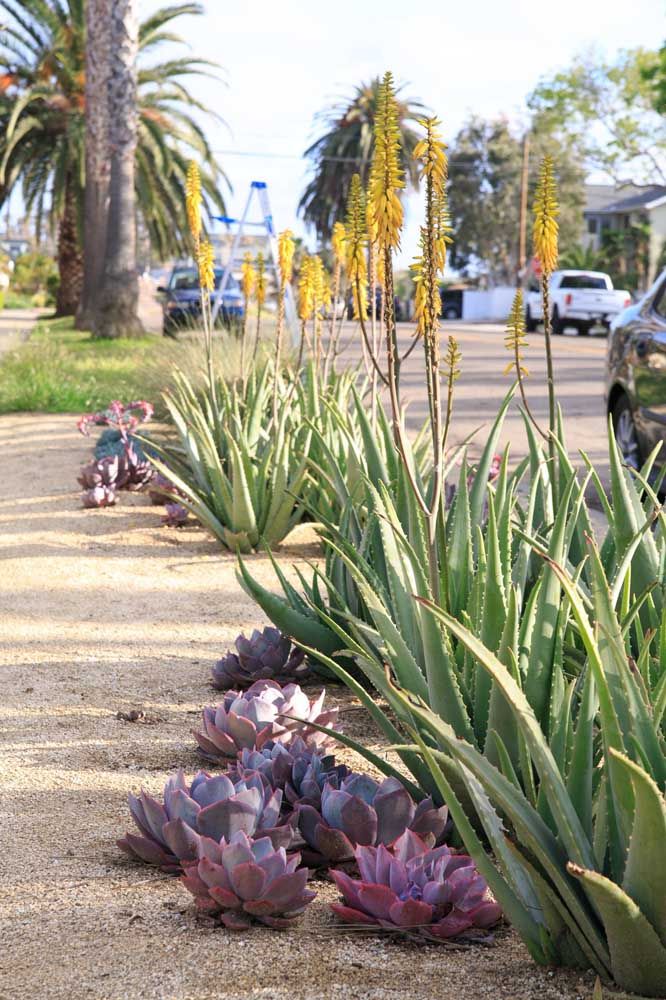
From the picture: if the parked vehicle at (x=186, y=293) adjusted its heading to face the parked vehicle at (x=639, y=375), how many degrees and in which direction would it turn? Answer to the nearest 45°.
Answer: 0° — it already faces it

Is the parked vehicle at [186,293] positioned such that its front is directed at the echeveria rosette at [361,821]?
yes

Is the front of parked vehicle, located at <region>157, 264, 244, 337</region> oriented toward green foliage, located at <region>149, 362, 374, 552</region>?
yes

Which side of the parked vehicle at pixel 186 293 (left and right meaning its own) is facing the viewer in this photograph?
front

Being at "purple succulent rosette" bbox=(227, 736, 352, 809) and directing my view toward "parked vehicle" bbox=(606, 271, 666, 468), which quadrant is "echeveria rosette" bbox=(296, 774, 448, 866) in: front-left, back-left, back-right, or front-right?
back-right

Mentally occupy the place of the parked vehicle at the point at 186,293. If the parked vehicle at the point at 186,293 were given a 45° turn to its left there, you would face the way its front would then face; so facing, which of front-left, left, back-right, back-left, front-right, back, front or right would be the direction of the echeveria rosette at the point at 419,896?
front-right

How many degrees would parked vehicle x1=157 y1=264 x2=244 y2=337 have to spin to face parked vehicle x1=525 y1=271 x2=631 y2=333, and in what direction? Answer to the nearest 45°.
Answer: approximately 135° to its left

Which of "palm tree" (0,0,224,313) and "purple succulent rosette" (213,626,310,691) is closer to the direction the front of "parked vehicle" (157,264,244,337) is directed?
the purple succulent rosette

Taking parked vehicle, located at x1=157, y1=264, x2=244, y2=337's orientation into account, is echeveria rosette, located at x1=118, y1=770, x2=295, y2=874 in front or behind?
in front

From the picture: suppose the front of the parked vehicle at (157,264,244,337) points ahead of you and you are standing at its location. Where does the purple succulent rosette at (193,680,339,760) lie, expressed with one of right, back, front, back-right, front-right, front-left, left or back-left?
front

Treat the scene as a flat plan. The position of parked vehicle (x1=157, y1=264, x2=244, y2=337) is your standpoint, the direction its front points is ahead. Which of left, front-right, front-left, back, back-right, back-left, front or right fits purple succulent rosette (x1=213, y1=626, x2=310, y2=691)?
front

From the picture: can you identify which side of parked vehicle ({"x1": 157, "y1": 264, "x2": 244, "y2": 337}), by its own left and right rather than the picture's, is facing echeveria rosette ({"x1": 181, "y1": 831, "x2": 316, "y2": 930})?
front
